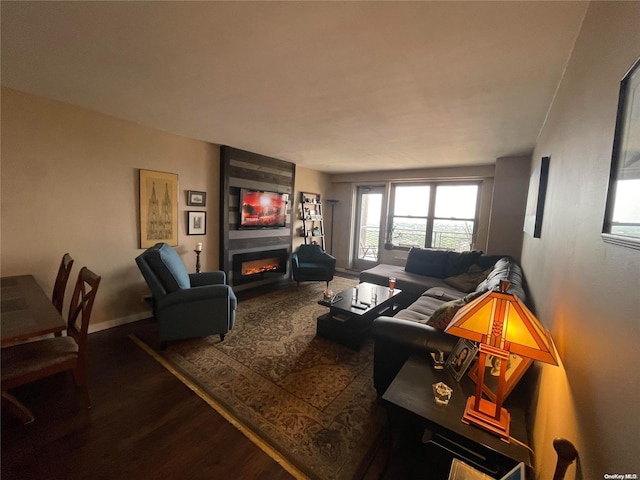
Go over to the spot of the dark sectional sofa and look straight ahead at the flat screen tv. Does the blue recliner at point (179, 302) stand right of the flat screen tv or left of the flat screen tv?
left

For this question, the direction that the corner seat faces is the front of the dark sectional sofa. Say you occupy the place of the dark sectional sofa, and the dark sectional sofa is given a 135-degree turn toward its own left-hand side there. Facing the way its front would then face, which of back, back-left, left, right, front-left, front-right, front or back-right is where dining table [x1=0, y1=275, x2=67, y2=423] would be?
back-right

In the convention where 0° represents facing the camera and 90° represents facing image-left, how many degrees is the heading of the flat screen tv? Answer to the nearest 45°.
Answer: approximately 315°

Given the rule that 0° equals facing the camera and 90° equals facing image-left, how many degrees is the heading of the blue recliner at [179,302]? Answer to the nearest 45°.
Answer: approximately 270°

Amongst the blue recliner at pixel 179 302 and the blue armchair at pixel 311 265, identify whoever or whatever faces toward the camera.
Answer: the blue armchair

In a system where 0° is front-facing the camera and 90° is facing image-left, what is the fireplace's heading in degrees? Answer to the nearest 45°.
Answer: approximately 315°

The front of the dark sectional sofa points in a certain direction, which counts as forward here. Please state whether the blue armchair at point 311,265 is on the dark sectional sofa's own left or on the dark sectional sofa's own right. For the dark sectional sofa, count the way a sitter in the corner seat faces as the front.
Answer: on the dark sectional sofa's own right

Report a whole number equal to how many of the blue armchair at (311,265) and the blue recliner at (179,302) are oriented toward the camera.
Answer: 1

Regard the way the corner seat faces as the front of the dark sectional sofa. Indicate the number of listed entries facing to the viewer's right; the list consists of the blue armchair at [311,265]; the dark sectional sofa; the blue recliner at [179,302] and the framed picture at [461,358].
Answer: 1

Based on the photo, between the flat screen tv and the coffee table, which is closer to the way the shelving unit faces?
the coffee table

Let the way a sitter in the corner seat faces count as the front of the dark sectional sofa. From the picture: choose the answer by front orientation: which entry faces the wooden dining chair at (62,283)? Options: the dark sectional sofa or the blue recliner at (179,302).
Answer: the dark sectional sofa

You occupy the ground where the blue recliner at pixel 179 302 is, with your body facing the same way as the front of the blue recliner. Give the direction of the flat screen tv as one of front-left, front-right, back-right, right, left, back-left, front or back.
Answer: front-left

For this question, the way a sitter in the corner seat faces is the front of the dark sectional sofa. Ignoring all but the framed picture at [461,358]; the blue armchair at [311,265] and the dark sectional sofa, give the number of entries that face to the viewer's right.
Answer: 0

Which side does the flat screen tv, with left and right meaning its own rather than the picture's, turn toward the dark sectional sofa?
front

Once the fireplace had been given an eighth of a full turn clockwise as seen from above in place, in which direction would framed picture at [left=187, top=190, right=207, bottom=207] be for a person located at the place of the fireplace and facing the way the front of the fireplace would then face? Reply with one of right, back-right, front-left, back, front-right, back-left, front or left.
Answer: front-right

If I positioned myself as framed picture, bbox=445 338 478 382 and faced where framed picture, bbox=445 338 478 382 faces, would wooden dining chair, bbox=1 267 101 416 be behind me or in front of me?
in front

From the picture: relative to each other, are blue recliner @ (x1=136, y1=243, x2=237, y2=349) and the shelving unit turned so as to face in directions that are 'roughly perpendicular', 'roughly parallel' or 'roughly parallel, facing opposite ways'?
roughly perpendicular

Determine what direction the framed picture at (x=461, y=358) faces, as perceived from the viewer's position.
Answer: facing the viewer and to the left of the viewer

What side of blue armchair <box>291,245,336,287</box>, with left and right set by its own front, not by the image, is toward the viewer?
front

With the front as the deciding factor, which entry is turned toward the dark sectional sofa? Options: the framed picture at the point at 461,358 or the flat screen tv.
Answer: the flat screen tv

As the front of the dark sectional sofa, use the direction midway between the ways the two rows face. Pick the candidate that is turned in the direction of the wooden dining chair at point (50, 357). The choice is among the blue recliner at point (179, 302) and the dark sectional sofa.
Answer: the dark sectional sofa

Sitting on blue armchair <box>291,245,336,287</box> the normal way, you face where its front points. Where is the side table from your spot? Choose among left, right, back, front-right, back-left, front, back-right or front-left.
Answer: front

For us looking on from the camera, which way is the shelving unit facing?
facing the viewer and to the right of the viewer
